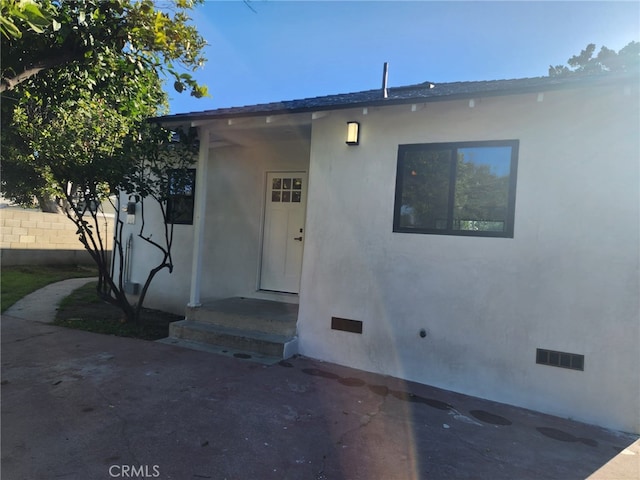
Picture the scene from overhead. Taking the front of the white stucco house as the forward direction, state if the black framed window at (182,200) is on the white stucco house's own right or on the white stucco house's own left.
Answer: on the white stucco house's own right

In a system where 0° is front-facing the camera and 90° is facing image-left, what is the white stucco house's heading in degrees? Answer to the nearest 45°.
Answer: approximately 45°

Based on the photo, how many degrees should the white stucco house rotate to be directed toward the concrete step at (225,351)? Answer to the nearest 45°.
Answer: approximately 45° to its right

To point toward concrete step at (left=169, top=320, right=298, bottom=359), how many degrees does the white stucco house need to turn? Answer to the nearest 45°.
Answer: approximately 45° to its right

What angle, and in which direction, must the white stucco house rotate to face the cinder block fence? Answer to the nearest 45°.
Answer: approximately 90° to its right
